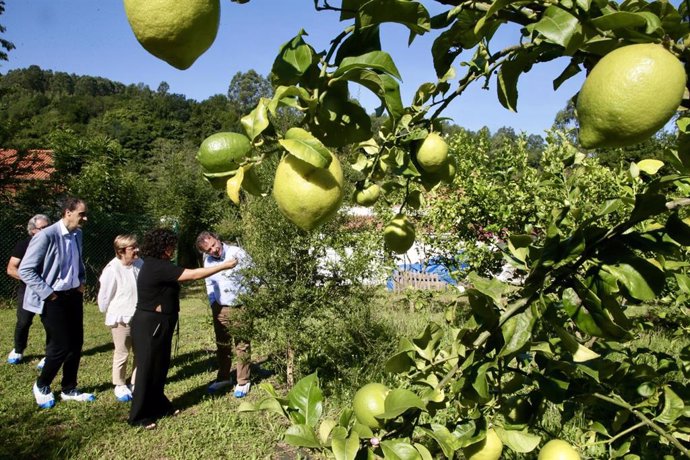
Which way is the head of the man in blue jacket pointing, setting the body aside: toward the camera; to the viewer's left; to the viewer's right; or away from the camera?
to the viewer's right

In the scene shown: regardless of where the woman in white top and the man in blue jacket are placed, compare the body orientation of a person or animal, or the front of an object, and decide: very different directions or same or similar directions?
same or similar directions

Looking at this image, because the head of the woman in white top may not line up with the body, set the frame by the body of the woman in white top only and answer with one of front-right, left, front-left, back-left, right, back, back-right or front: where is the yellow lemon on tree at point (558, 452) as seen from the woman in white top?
front-right

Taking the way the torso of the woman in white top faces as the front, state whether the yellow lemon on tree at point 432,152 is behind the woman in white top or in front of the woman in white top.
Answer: in front

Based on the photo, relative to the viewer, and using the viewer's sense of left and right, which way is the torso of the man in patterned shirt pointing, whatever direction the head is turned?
facing the viewer and to the left of the viewer

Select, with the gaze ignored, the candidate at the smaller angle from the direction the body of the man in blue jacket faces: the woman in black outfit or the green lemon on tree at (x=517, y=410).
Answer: the woman in black outfit

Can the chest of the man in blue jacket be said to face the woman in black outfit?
yes

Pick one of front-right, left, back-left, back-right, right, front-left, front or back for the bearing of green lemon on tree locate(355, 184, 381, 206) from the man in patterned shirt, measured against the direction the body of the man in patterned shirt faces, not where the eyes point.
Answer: front-left

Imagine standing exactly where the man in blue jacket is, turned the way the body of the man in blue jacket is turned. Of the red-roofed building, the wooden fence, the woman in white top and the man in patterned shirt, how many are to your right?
0

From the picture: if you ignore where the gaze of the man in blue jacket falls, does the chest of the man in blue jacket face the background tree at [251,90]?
no

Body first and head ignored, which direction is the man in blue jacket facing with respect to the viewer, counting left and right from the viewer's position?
facing the viewer and to the right of the viewer

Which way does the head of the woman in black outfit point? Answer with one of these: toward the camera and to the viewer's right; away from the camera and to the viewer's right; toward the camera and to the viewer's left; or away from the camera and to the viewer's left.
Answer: away from the camera and to the viewer's right

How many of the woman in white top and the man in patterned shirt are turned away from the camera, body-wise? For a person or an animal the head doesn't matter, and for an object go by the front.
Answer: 0

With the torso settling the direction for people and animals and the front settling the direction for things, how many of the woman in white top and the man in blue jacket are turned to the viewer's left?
0

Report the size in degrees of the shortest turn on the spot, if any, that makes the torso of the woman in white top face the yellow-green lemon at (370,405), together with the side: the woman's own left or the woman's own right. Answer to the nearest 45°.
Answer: approximately 45° to the woman's own right

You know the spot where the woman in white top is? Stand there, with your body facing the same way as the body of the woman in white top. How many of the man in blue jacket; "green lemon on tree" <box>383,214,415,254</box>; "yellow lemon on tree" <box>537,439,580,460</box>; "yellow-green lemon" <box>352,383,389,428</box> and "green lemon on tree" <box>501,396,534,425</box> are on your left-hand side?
0

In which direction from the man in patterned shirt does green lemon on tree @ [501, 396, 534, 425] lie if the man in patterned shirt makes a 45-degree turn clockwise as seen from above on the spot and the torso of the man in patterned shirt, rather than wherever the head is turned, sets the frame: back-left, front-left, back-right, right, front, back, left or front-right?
left

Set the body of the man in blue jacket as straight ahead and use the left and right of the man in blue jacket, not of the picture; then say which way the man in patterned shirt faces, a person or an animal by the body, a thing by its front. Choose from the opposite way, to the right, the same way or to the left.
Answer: to the right

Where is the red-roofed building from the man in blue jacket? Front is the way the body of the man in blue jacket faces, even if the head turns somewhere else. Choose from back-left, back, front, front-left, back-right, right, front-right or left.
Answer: back-left
